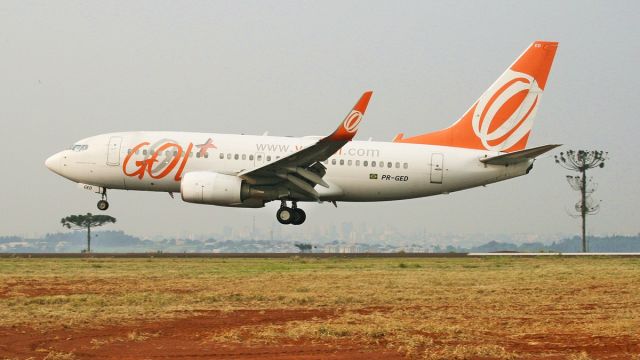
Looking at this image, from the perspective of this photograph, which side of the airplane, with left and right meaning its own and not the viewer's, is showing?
left
